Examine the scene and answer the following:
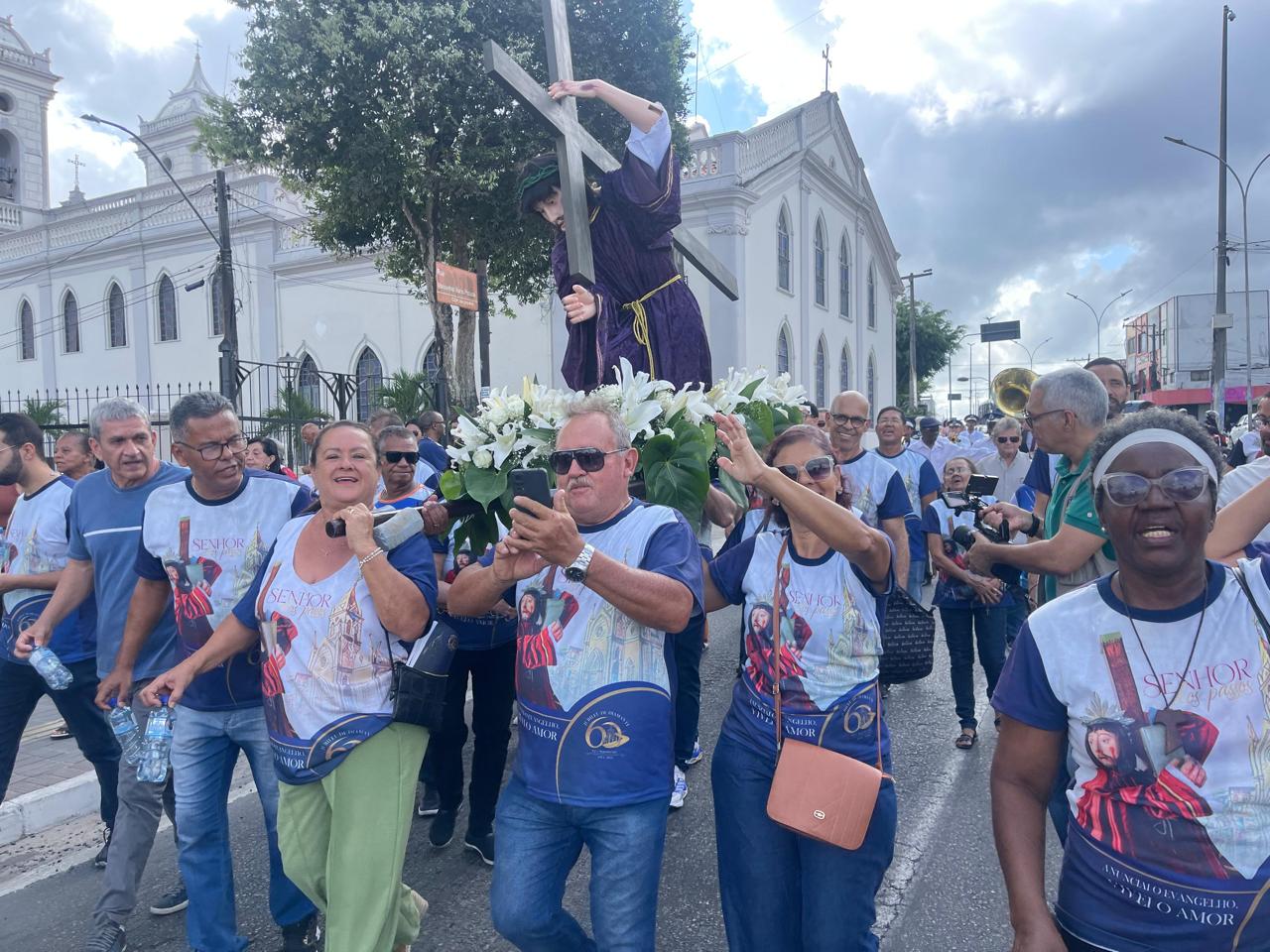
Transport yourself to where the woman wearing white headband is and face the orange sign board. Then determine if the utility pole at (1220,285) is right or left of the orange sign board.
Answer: right

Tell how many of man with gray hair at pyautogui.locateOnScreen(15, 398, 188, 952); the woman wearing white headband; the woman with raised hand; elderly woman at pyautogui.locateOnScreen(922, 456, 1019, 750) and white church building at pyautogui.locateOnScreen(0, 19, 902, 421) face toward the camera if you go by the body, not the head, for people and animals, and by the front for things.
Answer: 4

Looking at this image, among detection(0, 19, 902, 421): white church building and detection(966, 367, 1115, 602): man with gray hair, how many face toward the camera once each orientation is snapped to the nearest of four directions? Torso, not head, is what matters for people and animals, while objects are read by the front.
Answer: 0

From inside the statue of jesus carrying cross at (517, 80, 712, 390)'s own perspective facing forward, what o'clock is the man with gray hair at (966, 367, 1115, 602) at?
The man with gray hair is roughly at 8 o'clock from the statue of jesus carrying cross.

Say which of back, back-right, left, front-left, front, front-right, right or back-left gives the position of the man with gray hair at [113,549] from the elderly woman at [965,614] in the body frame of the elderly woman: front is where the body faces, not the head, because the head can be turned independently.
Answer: front-right

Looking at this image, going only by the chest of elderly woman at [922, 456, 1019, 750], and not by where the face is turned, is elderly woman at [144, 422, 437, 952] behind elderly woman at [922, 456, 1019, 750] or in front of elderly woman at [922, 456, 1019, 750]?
in front

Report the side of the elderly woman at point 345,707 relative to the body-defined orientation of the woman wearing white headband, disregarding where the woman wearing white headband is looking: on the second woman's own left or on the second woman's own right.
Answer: on the second woman's own right

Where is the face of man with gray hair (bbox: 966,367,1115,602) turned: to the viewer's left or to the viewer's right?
to the viewer's left

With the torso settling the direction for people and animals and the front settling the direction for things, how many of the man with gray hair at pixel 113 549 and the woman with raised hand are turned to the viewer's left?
0

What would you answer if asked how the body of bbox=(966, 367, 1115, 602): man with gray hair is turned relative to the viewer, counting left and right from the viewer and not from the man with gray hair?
facing to the left of the viewer

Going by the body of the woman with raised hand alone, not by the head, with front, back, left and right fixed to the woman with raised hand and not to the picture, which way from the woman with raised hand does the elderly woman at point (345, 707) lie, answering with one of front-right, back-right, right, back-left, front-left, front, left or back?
right

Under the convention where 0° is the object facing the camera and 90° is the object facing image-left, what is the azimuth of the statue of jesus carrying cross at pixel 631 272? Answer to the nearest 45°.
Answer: approximately 45°

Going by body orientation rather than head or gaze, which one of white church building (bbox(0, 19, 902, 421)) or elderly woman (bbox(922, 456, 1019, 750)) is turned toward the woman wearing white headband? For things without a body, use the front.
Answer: the elderly woman
